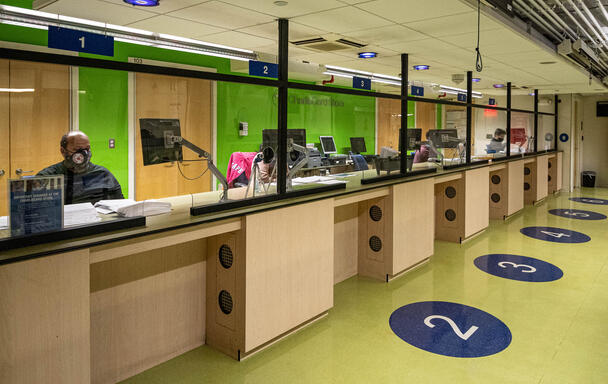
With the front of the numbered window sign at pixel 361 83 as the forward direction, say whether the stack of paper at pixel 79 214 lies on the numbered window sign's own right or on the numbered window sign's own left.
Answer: on the numbered window sign's own right

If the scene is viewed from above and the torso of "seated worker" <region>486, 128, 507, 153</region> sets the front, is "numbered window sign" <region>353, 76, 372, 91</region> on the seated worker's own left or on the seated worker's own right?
on the seated worker's own right

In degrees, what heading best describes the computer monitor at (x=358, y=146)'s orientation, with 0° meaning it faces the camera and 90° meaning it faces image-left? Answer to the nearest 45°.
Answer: approximately 0°

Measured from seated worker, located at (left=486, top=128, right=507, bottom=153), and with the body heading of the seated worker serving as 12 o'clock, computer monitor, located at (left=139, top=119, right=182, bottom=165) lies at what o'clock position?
The computer monitor is roughly at 2 o'clock from the seated worker.

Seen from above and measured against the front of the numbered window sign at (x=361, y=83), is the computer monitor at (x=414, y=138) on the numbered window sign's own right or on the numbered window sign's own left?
on the numbered window sign's own left

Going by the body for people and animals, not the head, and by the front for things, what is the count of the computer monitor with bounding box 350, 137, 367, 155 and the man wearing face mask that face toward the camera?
2

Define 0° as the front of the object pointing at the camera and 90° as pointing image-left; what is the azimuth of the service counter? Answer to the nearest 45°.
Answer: approximately 315°

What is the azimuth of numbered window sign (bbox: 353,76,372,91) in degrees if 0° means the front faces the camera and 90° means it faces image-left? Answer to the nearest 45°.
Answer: approximately 315°
